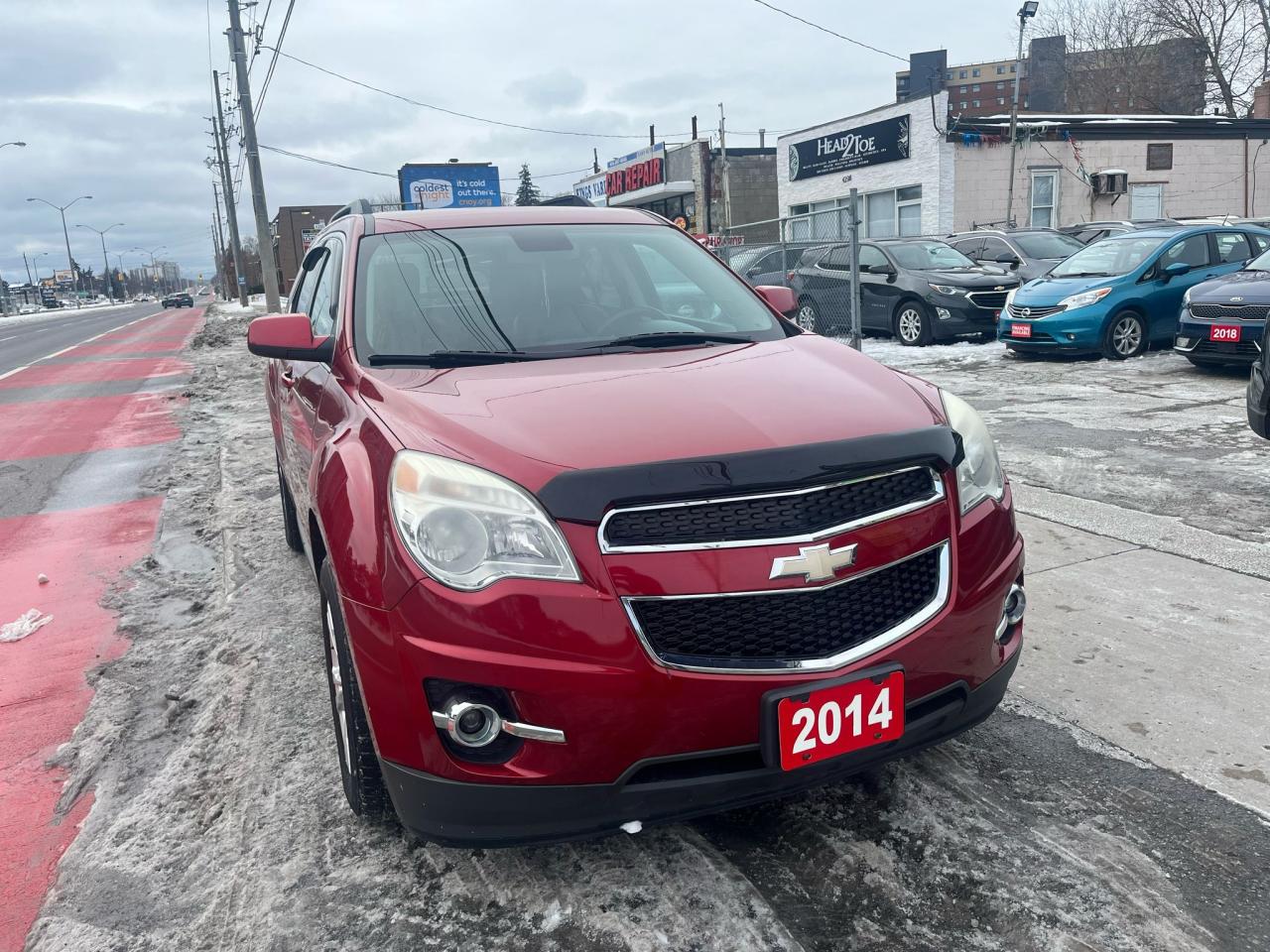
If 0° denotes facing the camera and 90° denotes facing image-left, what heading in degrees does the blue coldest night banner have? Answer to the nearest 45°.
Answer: approximately 0°

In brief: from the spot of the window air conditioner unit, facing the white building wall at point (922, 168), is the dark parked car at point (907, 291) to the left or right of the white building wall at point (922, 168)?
left

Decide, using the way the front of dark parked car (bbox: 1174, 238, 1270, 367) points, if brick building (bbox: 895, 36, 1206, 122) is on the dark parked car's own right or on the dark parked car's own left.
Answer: on the dark parked car's own right

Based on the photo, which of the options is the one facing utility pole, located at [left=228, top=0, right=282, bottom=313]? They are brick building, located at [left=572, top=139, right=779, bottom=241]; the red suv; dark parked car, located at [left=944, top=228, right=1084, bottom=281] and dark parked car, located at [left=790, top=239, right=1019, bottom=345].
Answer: the brick building

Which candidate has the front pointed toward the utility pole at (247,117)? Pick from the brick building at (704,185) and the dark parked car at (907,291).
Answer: the brick building

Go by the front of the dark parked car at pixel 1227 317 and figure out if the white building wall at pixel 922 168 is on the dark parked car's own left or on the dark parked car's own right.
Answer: on the dark parked car's own right

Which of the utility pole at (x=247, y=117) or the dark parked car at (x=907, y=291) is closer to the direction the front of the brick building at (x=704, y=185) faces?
the utility pole

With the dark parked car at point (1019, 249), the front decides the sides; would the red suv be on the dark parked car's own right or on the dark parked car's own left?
on the dark parked car's own right

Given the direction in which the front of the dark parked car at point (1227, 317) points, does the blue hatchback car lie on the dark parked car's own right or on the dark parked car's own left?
on the dark parked car's own right

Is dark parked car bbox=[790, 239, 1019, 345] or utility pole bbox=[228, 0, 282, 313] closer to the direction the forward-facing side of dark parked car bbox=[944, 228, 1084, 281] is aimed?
the dark parked car

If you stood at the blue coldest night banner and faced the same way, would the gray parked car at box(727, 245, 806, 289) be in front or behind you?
in front

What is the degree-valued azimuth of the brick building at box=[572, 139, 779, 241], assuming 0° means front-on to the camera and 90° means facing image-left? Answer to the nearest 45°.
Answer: approximately 45°

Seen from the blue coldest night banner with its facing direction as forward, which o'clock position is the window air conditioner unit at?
The window air conditioner unit is roughly at 10 o'clock from the blue coldest night banner.

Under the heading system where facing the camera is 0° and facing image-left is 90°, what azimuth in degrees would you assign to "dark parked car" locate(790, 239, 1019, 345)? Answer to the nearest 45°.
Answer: approximately 315°
